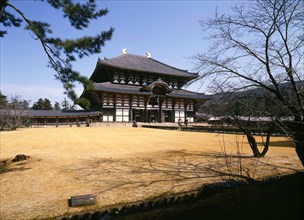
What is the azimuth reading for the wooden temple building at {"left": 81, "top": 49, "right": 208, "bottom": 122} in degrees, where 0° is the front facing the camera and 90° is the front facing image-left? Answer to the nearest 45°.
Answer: approximately 315°

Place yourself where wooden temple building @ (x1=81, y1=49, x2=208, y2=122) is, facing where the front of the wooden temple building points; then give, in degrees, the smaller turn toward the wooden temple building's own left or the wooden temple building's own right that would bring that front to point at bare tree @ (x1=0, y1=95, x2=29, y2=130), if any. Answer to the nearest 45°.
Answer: approximately 135° to the wooden temple building's own right
